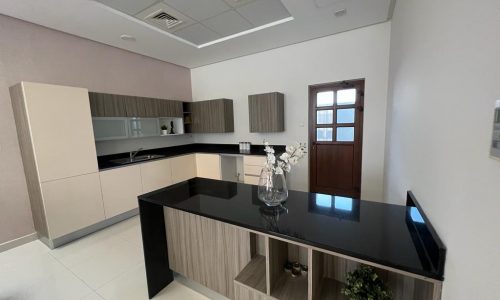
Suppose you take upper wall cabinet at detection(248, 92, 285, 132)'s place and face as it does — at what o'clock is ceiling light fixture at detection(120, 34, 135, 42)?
The ceiling light fixture is roughly at 1 o'clock from the upper wall cabinet.

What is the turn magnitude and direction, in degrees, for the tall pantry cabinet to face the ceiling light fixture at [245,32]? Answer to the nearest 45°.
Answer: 0° — it already faces it

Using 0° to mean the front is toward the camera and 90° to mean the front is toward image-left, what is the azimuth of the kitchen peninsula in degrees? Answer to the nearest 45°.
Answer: approximately 45°

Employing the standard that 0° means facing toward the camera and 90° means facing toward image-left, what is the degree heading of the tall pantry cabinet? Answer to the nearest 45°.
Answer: approximately 315°

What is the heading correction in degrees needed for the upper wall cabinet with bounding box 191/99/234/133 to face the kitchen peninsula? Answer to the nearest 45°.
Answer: approximately 45° to its left

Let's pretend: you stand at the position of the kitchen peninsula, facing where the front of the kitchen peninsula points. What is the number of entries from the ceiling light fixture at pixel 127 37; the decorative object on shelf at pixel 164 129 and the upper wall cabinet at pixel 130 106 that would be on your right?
3
